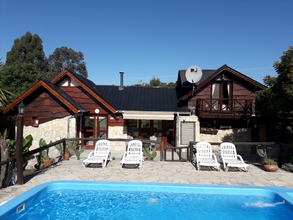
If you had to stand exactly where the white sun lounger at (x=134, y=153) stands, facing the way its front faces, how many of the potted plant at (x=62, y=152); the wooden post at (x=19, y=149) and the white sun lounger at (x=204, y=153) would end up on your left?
1

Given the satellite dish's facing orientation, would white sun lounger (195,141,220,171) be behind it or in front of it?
in front

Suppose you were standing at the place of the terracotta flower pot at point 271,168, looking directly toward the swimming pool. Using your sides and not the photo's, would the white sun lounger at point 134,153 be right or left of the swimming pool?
right

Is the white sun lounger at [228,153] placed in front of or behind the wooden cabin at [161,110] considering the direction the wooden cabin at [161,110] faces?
in front

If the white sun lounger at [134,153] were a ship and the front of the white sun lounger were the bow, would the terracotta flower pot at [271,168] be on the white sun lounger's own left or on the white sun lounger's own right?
on the white sun lounger's own left

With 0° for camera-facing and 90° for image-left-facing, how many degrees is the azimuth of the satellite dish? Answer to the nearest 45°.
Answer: approximately 0°

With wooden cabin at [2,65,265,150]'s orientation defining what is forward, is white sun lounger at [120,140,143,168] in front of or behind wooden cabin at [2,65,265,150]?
in front

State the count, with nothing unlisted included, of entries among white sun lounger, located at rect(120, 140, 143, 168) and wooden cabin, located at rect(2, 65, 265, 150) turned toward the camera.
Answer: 2

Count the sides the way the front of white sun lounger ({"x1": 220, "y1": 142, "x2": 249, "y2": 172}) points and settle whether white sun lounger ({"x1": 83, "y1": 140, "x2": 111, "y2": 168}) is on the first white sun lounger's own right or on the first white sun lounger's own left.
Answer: on the first white sun lounger's own right
